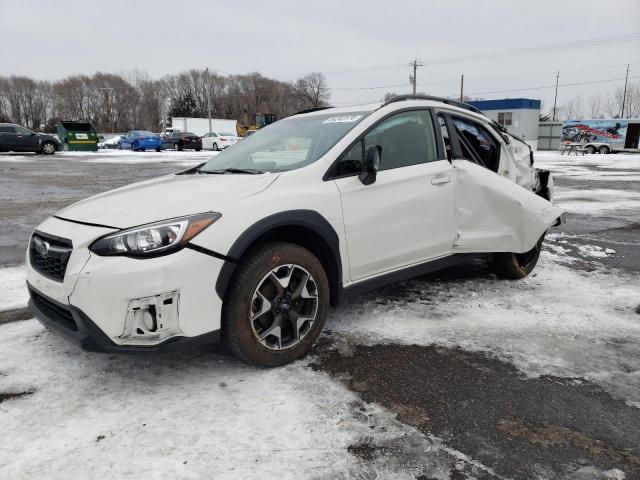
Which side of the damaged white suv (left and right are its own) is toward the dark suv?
right

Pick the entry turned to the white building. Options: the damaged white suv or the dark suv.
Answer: the dark suv

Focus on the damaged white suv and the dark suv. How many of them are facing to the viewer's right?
1

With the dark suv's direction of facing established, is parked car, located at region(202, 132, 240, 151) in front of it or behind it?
in front

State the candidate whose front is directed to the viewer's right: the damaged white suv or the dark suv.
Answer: the dark suv

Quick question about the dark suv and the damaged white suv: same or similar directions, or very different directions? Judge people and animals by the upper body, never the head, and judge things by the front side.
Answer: very different directions

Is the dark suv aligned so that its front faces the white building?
yes

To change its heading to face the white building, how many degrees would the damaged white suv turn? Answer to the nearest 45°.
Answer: approximately 180°

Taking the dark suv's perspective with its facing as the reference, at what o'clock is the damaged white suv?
The damaged white suv is roughly at 3 o'clock from the dark suv.

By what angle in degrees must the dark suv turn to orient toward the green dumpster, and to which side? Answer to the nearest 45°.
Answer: approximately 45° to its left

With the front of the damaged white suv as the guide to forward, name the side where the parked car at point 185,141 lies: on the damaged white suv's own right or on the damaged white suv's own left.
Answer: on the damaged white suv's own right

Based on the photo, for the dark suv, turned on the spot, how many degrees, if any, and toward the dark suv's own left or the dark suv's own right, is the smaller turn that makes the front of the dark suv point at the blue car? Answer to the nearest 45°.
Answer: approximately 45° to the dark suv's own left

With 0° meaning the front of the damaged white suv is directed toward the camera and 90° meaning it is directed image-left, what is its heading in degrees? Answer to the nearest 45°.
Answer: approximately 45°

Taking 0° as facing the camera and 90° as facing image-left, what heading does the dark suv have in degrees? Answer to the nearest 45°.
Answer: approximately 270°
